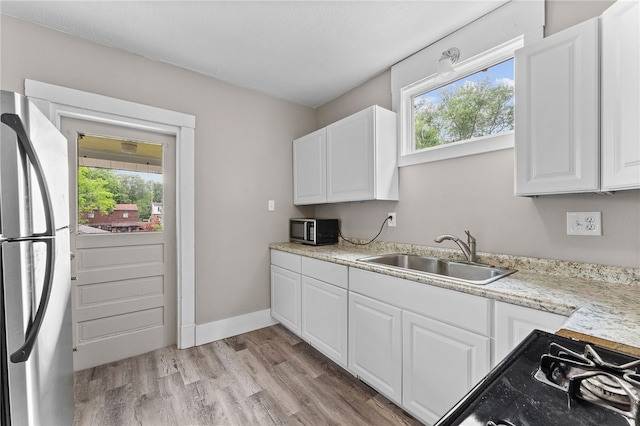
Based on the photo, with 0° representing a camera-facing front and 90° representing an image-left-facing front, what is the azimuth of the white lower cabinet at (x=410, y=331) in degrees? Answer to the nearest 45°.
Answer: approximately 45°

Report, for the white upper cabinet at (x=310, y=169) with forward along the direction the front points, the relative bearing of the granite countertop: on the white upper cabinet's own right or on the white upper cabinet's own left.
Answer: on the white upper cabinet's own left

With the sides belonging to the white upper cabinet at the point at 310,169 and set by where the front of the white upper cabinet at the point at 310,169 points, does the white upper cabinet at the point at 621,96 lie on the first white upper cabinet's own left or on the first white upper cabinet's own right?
on the first white upper cabinet's own left

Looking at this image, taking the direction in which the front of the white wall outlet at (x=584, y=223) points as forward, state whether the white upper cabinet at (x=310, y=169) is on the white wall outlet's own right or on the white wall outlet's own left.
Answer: on the white wall outlet's own right

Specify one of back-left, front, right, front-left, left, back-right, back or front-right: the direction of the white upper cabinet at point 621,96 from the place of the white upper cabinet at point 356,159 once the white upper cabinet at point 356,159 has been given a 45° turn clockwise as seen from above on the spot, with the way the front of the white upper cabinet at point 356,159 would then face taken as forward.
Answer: back-left

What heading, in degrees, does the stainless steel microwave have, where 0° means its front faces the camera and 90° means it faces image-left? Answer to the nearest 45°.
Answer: approximately 45°

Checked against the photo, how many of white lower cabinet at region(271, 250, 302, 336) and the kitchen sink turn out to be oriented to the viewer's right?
0

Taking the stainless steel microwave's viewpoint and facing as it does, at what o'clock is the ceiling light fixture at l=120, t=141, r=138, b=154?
The ceiling light fixture is roughly at 1 o'clock from the stainless steel microwave.

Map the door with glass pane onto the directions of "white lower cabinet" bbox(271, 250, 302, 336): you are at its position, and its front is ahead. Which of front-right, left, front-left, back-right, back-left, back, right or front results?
front-right

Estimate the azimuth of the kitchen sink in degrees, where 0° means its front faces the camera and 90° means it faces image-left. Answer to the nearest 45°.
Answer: approximately 45°
